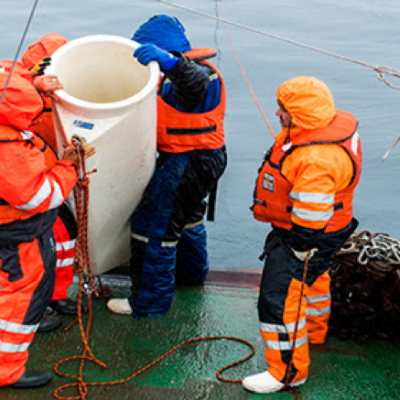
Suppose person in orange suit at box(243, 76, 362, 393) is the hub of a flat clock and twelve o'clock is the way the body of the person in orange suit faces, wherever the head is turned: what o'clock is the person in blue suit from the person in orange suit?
The person in blue suit is roughly at 1 o'clock from the person in orange suit.

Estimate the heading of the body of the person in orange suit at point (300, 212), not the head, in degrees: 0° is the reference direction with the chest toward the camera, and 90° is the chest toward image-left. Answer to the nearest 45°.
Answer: approximately 90°

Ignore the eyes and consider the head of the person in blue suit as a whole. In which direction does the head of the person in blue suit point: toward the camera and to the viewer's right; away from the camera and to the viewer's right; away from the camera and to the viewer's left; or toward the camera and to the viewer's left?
away from the camera and to the viewer's left

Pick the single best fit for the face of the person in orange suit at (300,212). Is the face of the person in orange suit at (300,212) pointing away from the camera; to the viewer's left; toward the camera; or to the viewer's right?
to the viewer's left

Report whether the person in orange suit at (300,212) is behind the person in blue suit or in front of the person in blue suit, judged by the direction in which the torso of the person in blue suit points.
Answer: behind
